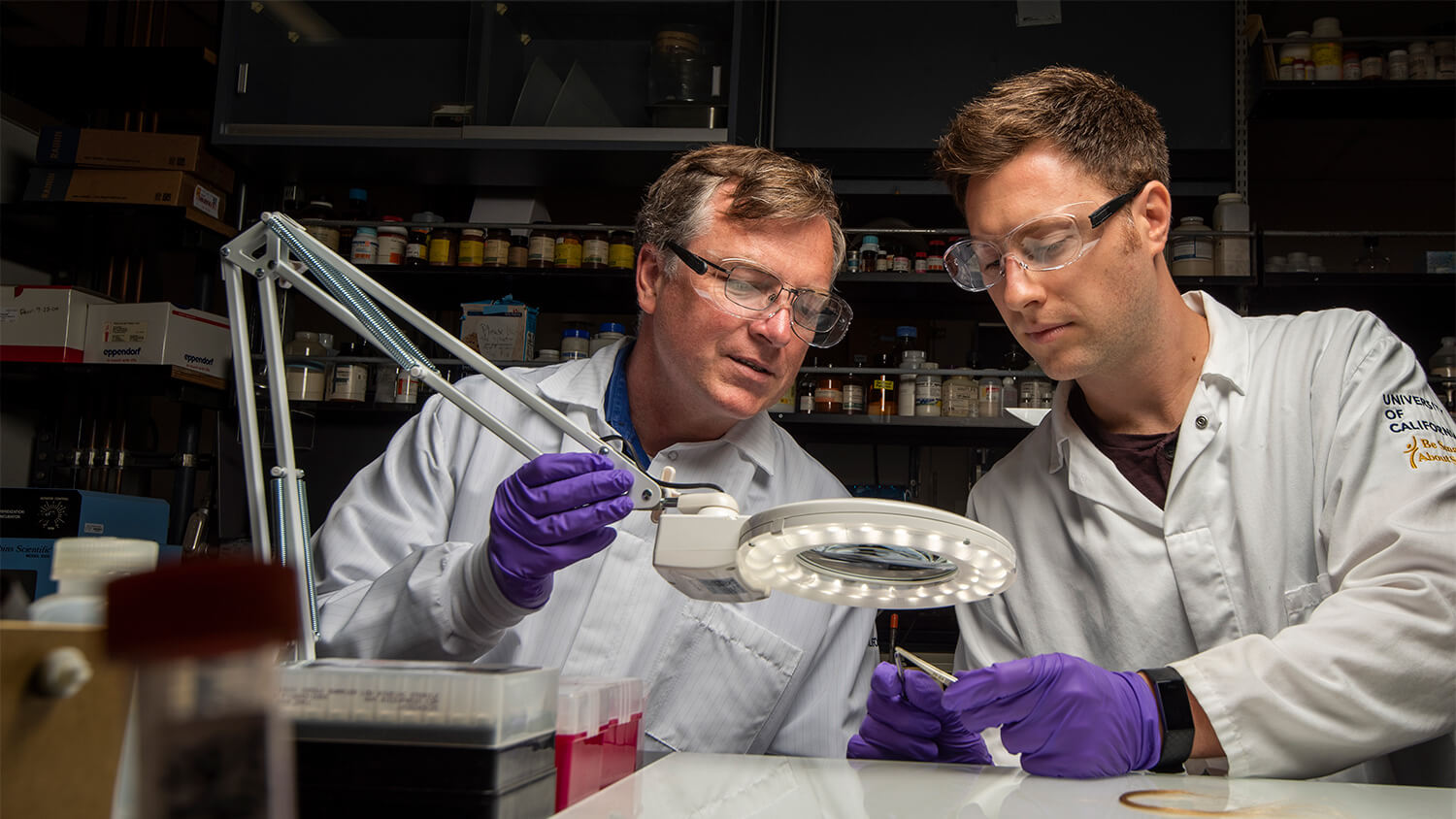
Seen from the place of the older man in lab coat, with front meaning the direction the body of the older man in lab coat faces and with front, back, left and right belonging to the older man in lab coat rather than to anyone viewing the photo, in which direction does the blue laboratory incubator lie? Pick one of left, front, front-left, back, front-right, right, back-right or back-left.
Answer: back-right

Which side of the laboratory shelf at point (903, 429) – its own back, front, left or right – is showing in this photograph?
front

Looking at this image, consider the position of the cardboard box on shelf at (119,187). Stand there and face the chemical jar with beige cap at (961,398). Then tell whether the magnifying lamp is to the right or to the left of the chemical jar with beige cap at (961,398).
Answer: right

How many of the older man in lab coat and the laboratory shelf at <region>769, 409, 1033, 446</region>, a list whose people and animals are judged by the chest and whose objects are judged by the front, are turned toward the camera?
2

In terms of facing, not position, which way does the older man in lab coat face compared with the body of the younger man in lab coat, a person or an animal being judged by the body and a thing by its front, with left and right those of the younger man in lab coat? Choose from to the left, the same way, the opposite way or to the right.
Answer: to the left

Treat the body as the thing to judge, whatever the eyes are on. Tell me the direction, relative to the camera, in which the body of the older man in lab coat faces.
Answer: toward the camera

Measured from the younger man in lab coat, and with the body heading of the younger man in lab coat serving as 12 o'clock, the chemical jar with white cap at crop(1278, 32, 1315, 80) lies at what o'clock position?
The chemical jar with white cap is roughly at 5 o'clock from the younger man in lab coat.

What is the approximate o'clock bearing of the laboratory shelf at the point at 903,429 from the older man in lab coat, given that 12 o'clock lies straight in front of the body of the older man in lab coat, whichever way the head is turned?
The laboratory shelf is roughly at 7 o'clock from the older man in lab coat.

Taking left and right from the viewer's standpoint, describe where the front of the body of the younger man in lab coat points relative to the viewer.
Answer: facing the viewer and to the left of the viewer

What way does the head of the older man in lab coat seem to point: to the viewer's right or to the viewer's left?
to the viewer's right

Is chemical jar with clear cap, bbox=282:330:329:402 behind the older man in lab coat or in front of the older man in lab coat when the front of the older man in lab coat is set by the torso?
behind

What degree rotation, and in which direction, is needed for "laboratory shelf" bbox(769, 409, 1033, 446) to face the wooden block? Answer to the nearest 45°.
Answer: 0° — it already faces it
